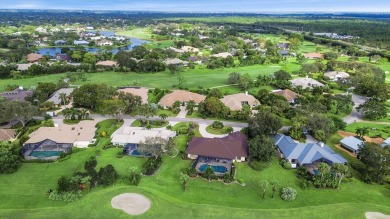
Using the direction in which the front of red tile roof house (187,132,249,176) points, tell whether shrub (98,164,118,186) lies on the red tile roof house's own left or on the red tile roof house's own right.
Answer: on the red tile roof house's own left

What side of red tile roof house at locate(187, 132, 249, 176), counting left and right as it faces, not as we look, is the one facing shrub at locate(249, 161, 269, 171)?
right

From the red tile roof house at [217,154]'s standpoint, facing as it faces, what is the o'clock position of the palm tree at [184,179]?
The palm tree is roughly at 7 o'clock from the red tile roof house.

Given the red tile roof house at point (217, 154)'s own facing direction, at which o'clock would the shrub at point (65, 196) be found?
The shrub is roughly at 8 o'clock from the red tile roof house.

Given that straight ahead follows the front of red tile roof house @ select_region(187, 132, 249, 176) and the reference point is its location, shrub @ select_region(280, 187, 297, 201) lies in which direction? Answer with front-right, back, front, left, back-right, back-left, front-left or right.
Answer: back-right

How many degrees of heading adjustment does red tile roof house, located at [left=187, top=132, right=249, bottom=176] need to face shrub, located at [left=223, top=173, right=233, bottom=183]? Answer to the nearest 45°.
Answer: approximately 180°

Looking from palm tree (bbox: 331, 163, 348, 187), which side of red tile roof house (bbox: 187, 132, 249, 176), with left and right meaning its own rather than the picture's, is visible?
right

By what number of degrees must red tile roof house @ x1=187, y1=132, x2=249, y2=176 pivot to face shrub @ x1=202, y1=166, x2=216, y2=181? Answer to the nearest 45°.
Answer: approximately 180°

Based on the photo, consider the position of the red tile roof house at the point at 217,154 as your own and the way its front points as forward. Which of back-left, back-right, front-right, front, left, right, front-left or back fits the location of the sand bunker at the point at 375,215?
back-right

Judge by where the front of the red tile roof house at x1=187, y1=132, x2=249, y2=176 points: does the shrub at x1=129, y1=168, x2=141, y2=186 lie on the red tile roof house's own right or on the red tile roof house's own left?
on the red tile roof house's own left

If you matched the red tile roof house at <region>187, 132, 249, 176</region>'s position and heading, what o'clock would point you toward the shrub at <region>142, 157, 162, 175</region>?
The shrub is roughly at 8 o'clock from the red tile roof house.

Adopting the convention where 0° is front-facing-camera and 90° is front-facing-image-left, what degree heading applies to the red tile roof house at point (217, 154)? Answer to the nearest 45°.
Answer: approximately 180°

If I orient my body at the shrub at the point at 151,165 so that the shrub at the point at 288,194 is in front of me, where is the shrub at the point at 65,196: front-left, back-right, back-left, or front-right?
back-right
